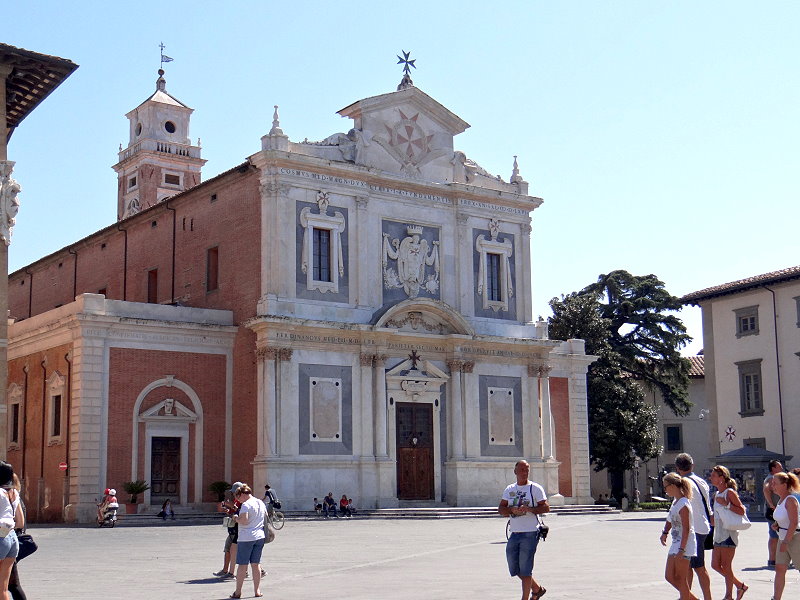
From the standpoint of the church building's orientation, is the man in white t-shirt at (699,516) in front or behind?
in front

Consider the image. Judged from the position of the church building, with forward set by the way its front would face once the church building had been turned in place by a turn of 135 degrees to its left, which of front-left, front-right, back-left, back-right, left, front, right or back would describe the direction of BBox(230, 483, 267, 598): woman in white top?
back

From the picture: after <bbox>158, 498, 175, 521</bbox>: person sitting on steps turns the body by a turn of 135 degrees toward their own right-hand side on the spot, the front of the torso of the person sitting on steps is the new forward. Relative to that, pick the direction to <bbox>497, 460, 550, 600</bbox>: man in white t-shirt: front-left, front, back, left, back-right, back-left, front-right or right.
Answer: back-left

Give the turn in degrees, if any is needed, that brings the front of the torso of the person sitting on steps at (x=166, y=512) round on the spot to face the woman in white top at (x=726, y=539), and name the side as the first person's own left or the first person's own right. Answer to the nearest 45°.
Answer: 0° — they already face them

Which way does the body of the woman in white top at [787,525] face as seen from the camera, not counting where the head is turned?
to the viewer's left

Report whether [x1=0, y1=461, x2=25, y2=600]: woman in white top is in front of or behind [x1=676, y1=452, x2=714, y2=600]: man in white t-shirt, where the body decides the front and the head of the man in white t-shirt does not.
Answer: in front
